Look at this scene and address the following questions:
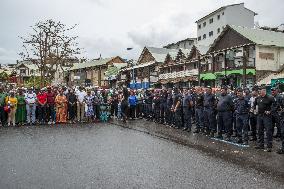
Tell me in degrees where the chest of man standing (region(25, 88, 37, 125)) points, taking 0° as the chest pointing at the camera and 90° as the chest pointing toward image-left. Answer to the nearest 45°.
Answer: approximately 0°

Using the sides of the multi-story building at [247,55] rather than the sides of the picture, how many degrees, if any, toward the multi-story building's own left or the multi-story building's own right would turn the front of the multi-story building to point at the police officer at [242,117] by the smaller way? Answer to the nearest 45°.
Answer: approximately 45° to the multi-story building's own left

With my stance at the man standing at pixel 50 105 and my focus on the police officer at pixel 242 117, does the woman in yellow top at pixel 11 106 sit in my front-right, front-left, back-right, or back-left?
back-right

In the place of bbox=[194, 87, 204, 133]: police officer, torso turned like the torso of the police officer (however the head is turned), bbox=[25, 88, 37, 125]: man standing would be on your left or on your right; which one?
on your right

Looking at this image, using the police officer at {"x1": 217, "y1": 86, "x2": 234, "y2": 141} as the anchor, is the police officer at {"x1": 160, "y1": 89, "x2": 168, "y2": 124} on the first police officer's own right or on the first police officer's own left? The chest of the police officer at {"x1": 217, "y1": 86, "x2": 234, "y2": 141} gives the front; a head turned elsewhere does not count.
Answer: on the first police officer's own right

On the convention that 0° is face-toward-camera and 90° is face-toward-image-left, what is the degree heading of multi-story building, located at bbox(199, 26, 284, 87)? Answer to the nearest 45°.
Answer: approximately 45°

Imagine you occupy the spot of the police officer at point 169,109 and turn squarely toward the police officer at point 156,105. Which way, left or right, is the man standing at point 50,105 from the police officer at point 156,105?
left

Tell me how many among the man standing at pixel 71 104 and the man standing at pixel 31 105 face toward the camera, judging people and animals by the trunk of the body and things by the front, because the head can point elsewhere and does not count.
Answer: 2

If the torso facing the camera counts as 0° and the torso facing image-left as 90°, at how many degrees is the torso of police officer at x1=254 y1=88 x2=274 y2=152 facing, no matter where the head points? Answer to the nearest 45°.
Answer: approximately 45°

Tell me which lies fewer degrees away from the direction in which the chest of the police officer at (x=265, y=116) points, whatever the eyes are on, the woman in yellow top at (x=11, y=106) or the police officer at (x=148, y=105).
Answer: the woman in yellow top

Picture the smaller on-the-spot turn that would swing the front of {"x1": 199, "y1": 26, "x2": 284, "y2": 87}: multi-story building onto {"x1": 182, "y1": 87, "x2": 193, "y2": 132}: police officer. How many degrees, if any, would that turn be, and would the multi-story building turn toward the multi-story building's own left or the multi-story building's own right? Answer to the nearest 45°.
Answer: approximately 45° to the multi-story building's own left

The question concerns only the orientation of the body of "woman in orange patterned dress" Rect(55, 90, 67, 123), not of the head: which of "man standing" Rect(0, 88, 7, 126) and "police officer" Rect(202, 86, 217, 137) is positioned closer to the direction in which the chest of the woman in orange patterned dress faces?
the police officer
